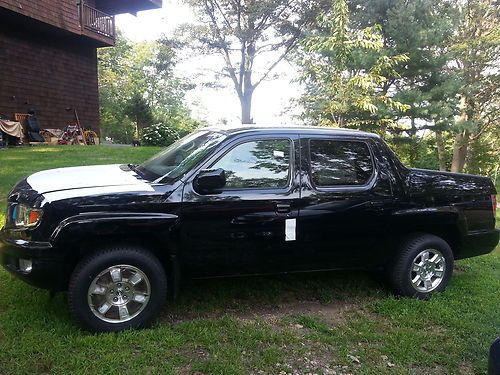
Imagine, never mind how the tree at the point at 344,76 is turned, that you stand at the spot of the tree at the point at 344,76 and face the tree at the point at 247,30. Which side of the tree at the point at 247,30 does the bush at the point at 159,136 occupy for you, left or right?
left

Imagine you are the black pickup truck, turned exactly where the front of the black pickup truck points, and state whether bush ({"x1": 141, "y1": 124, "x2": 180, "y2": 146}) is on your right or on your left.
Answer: on your right

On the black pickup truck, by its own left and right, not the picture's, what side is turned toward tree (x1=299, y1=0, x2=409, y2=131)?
right

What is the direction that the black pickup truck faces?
to the viewer's left

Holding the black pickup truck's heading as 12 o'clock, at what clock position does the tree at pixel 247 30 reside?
The tree is roughly at 3 o'clock from the black pickup truck.

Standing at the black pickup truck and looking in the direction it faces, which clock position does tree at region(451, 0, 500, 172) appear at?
The tree is roughly at 4 o'clock from the black pickup truck.
